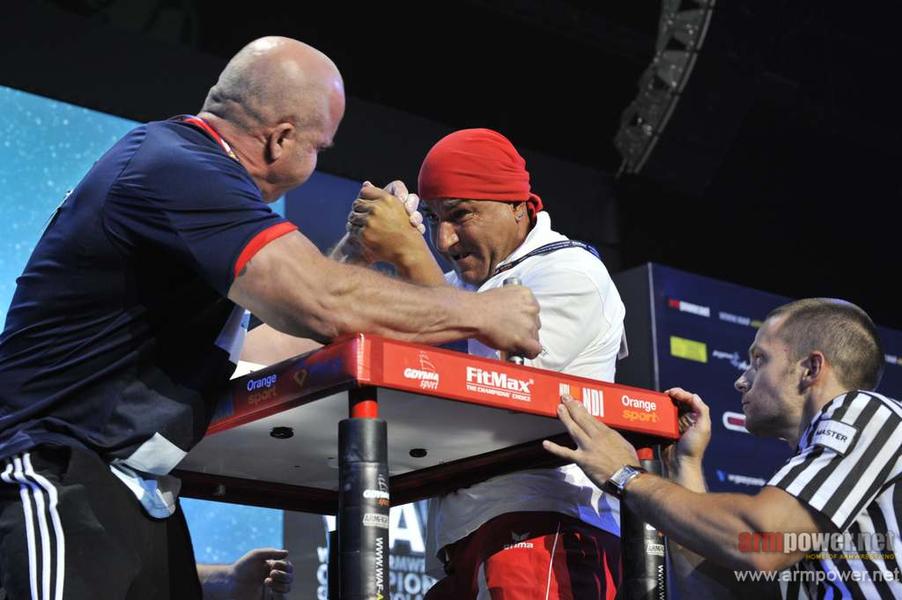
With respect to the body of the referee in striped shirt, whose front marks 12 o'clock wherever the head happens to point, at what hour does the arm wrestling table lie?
The arm wrestling table is roughly at 11 o'clock from the referee in striped shirt.

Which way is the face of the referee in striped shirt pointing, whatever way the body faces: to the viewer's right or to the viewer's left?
to the viewer's left

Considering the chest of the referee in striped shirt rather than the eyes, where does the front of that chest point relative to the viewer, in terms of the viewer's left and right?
facing to the left of the viewer

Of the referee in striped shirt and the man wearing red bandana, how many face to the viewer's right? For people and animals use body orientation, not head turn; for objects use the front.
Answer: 0

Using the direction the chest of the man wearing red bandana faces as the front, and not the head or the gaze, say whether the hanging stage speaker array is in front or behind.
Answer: behind

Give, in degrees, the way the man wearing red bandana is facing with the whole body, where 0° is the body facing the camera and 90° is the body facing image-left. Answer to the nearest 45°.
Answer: approximately 45°

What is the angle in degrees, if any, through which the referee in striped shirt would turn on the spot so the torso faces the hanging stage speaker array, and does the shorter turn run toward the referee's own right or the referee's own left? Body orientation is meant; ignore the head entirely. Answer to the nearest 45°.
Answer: approximately 90° to the referee's own right

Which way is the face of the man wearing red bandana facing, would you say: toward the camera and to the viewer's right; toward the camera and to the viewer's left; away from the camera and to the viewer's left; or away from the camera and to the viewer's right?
toward the camera and to the viewer's left
